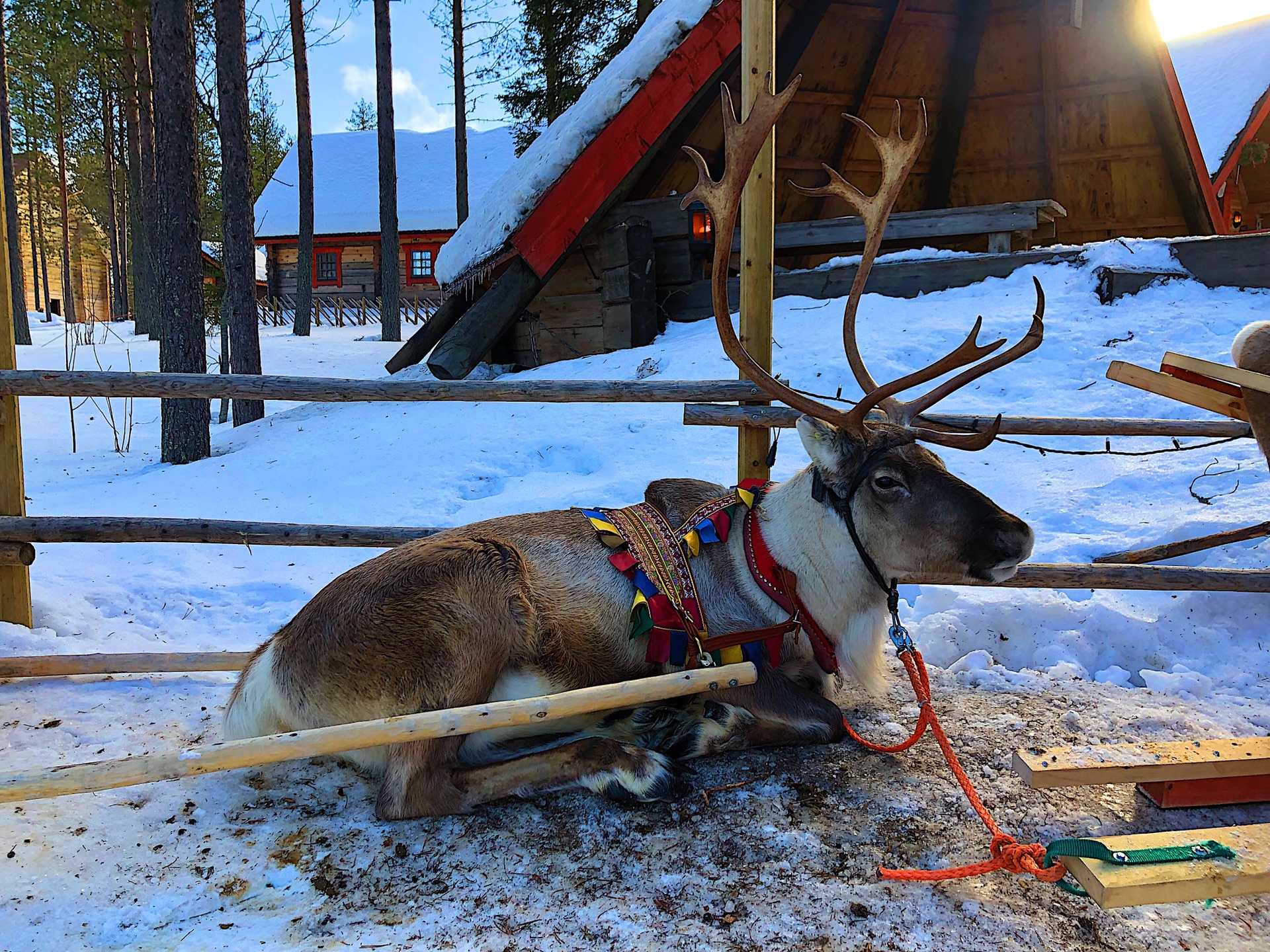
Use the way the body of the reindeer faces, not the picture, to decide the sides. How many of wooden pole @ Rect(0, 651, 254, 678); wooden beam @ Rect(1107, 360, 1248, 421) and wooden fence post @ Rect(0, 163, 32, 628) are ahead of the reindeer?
1

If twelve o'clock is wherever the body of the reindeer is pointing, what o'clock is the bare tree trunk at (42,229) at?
The bare tree trunk is roughly at 8 o'clock from the reindeer.

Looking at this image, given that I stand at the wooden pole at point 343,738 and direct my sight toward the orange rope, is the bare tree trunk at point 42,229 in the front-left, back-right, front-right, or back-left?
back-left

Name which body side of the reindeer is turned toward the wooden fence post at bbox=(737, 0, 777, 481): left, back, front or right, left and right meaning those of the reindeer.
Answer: left

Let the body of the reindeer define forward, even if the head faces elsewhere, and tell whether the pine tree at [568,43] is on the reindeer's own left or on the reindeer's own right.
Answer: on the reindeer's own left

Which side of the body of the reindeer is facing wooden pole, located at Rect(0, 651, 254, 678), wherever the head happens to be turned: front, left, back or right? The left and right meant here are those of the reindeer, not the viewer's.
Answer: back

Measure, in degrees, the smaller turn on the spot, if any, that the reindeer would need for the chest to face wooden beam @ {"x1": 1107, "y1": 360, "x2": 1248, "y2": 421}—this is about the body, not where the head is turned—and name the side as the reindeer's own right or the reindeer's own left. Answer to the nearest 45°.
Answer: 0° — it already faces it

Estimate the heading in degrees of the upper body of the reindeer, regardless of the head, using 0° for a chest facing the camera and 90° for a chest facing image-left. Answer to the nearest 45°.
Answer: approximately 270°

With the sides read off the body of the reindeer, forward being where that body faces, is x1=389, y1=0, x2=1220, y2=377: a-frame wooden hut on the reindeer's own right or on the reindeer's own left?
on the reindeer's own left

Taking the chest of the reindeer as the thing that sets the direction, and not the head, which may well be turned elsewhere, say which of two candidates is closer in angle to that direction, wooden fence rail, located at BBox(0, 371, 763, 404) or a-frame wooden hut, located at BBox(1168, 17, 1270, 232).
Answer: the a-frame wooden hut

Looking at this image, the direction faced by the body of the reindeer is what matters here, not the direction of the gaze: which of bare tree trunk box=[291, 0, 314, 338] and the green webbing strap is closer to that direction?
the green webbing strap
